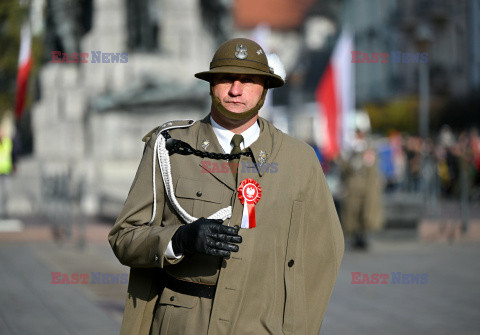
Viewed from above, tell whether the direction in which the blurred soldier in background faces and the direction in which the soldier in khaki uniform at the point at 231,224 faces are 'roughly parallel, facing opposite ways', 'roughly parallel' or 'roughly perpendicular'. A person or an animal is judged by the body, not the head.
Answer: roughly parallel

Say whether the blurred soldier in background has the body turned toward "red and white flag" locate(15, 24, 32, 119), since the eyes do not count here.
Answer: no

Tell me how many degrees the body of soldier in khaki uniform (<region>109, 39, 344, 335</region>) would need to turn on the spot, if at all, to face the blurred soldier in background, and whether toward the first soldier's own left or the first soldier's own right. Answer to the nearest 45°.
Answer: approximately 180°

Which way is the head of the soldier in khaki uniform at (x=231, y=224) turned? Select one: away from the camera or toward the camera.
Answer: toward the camera

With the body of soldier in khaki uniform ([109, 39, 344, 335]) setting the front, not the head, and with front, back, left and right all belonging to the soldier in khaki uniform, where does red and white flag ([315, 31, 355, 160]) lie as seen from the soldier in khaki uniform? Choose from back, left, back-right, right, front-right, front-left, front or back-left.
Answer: back

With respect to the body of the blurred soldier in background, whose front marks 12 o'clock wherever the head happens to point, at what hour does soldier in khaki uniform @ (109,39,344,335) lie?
The soldier in khaki uniform is roughly at 12 o'clock from the blurred soldier in background.

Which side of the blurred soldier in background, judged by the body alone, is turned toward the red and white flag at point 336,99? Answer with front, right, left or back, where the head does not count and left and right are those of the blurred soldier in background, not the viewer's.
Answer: back

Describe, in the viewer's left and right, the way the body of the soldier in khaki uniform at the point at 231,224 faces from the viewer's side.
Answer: facing the viewer

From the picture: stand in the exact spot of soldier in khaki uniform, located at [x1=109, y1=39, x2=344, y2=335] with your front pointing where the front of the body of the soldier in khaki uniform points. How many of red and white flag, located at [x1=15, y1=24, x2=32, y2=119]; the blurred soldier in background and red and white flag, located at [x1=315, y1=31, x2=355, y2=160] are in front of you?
0

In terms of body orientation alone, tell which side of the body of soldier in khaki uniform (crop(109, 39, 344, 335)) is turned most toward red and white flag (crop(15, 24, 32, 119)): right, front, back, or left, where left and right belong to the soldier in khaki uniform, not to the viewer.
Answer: back

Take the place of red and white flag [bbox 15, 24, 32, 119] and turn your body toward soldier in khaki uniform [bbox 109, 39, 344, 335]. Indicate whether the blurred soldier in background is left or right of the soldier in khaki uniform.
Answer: left

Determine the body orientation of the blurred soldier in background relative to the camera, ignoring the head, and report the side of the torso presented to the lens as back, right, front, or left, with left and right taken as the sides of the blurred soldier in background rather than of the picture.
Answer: front

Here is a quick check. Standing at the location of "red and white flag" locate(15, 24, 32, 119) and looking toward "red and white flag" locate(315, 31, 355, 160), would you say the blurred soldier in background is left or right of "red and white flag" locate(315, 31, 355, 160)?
right

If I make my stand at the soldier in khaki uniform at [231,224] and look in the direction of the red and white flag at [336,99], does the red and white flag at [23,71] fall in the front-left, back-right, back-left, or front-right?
front-left
